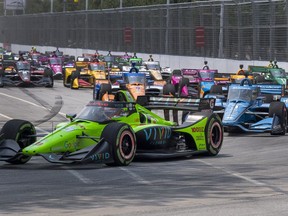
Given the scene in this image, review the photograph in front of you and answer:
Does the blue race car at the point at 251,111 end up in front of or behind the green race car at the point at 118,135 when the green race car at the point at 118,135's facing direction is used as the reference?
behind

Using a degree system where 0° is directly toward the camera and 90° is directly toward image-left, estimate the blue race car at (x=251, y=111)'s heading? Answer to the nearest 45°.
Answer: approximately 45°

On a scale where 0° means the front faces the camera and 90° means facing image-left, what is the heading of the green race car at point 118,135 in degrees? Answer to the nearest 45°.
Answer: approximately 45°
